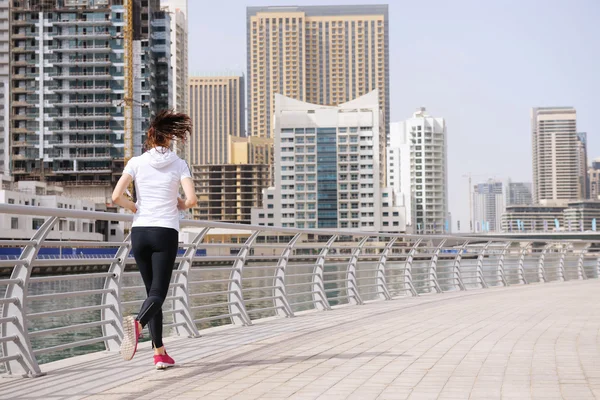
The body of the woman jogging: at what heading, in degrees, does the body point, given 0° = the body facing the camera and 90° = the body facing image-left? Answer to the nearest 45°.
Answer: approximately 180°

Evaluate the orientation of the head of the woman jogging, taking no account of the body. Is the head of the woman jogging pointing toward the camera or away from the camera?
away from the camera
